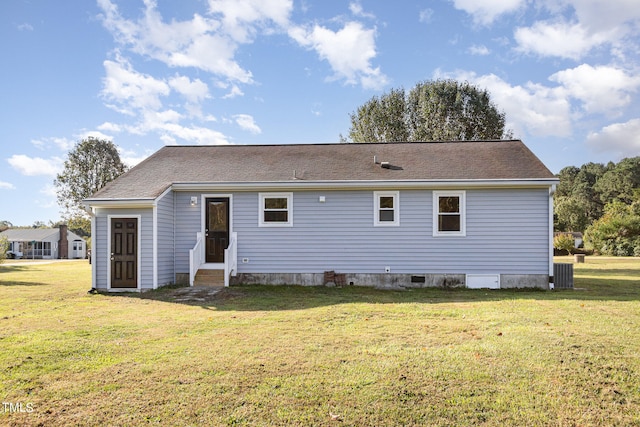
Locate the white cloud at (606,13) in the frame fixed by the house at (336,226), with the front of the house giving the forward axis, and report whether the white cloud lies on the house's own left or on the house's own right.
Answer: on the house's own right

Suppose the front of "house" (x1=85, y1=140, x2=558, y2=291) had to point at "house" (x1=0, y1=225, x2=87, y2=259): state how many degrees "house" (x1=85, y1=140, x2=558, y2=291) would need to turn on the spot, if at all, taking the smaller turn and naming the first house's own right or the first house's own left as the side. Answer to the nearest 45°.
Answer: approximately 45° to the first house's own left

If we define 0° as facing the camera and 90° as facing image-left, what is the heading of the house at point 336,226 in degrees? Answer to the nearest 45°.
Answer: approximately 180°
